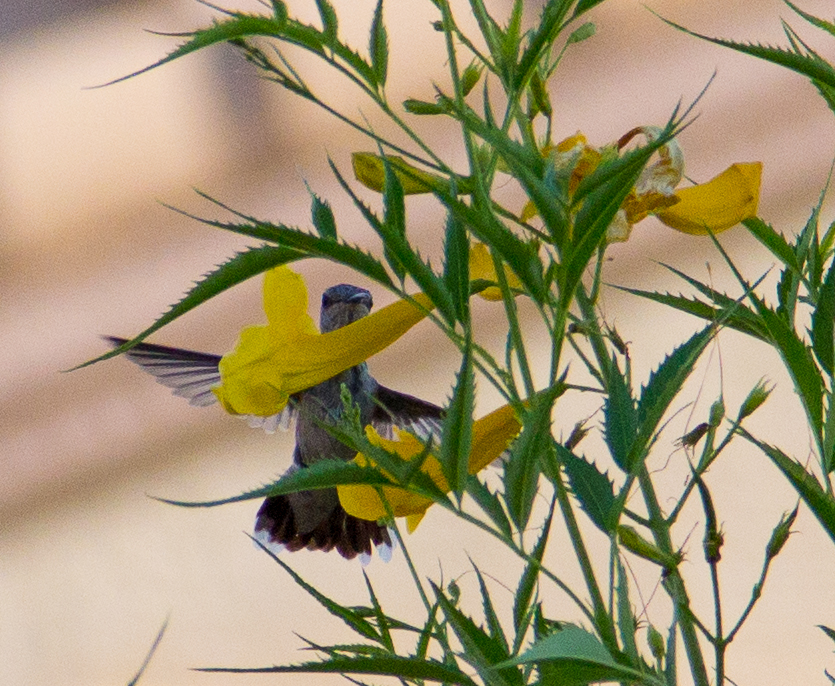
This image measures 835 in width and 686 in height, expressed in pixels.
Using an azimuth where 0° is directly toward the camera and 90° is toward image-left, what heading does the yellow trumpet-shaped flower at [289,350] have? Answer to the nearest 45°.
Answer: approximately 90°
